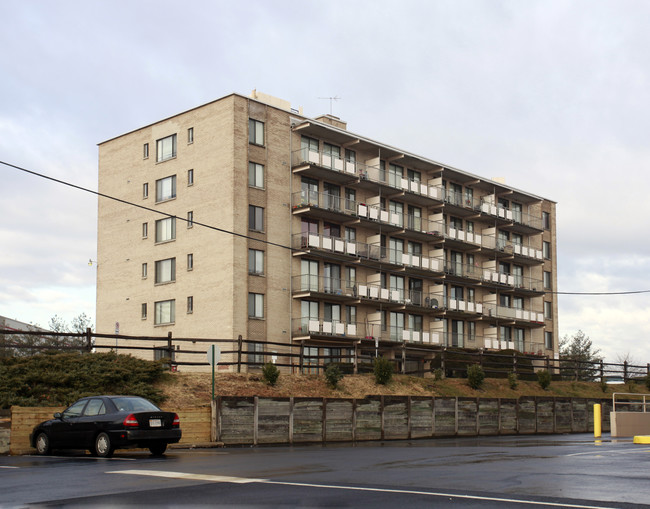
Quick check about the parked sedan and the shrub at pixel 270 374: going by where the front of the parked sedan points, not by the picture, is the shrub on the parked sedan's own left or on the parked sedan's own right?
on the parked sedan's own right

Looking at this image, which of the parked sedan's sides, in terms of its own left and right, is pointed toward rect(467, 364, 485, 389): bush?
right

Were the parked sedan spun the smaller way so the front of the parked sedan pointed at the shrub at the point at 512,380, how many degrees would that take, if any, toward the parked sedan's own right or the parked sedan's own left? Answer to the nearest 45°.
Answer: approximately 90° to the parked sedan's own right

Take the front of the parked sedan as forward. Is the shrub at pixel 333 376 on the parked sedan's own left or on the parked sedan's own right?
on the parked sedan's own right

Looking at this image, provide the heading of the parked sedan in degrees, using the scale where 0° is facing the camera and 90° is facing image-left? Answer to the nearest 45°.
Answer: approximately 135°
